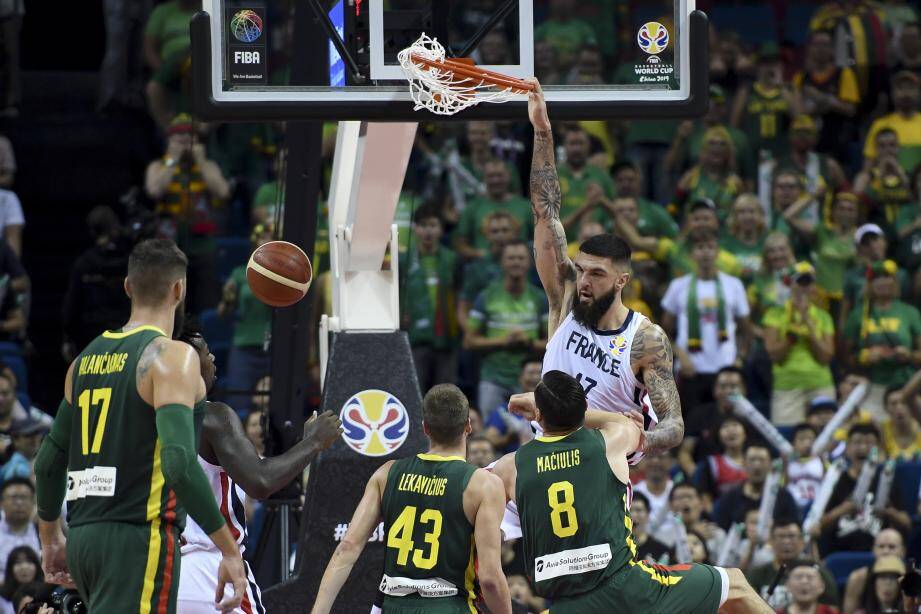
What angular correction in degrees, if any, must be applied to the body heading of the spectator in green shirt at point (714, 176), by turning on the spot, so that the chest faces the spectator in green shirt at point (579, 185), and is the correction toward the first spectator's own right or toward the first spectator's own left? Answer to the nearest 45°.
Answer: approximately 45° to the first spectator's own right

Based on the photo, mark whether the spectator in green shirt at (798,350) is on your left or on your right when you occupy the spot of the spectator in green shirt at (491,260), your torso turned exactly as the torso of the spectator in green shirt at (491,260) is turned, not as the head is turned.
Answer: on your left

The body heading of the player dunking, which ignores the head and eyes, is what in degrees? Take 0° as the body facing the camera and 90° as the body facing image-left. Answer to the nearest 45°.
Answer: approximately 45°

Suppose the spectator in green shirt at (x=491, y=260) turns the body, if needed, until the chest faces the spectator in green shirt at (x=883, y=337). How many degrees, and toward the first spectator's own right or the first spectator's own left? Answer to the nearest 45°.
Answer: approximately 90° to the first spectator's own left

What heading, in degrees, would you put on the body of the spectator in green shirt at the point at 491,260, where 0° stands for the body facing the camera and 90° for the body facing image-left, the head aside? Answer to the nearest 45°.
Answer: approximately 0°
